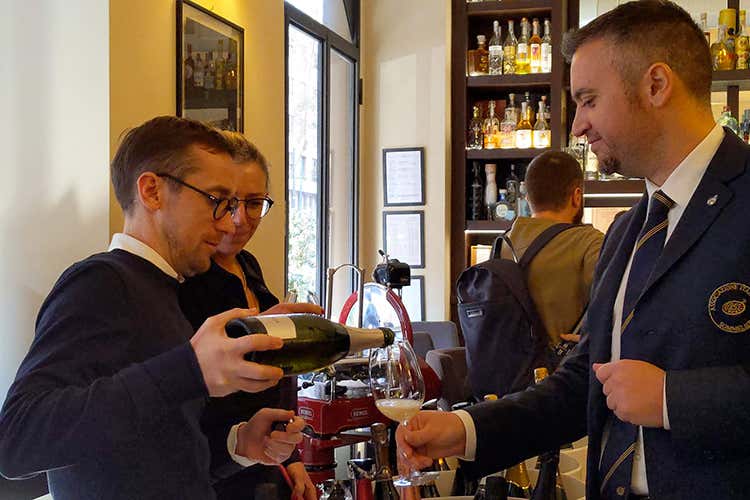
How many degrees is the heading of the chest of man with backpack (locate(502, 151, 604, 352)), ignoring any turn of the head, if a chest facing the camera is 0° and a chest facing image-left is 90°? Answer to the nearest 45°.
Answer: approximately 225°

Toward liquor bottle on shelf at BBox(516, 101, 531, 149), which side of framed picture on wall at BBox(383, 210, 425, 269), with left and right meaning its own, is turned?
left

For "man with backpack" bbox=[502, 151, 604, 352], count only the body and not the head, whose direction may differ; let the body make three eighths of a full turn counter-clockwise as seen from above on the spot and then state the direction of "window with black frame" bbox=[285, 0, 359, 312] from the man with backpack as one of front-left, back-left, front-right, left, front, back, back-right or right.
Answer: front-right

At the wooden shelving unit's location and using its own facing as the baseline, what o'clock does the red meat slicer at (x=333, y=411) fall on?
The red meat slicer is roughly at 12 o'clock from the wooden shelving unit.

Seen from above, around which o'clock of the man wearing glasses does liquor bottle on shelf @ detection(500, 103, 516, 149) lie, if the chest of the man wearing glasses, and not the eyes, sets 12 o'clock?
The liquor bottle on shelf is roughly at 10 o'clock from the man wearing glasses.

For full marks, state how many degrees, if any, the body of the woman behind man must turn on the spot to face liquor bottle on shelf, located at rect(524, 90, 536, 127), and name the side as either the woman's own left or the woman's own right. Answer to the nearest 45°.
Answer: approximately 90° to the woman's own left

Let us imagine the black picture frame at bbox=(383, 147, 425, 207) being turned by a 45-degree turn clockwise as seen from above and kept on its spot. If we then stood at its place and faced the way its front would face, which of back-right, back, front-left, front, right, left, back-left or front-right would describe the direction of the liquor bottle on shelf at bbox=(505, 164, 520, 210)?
back-left

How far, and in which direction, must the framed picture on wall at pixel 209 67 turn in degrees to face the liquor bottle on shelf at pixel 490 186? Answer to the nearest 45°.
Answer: approximately 90° to its left

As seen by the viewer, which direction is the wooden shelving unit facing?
toward the camera

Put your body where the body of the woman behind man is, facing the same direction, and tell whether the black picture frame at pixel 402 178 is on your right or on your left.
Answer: on your left

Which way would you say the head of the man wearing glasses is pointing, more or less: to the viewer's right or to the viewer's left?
to the viewer's right

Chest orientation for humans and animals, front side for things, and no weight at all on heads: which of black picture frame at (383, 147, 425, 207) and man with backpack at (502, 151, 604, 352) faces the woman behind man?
the black picture frame

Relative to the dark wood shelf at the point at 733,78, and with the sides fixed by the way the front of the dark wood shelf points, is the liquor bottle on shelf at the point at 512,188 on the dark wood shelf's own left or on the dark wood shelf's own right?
on the dark wood shelf's own right

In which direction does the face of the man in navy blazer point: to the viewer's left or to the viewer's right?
to the viewer's left

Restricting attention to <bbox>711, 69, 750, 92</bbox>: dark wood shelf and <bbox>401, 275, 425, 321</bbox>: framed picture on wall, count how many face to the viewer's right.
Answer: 0

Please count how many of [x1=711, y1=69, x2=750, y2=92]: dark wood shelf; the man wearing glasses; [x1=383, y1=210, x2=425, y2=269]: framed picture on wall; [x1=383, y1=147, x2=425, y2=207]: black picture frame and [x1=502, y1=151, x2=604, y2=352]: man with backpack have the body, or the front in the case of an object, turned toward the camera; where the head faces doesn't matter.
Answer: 3

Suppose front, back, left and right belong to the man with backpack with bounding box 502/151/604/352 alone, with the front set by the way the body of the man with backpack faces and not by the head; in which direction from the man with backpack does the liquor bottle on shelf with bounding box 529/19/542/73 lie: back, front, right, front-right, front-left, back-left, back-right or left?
front-left

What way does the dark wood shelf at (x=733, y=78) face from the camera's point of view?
toward the camera

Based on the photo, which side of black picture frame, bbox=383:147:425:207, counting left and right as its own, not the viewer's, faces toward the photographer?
front
